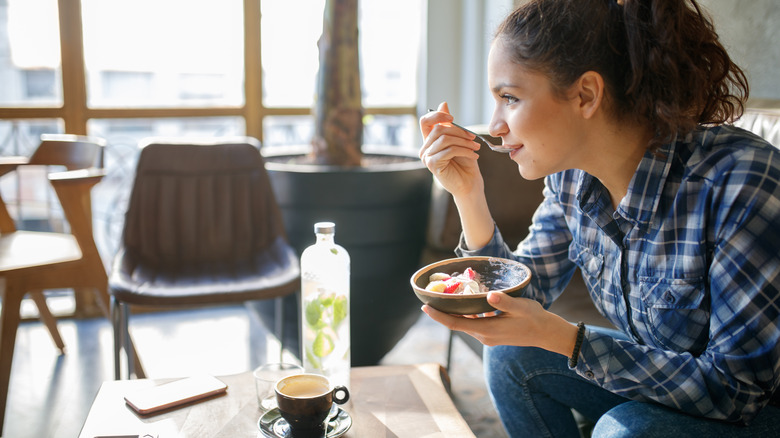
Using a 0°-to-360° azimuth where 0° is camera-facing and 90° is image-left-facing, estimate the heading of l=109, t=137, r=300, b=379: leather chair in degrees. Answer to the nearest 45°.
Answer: approximately 0°

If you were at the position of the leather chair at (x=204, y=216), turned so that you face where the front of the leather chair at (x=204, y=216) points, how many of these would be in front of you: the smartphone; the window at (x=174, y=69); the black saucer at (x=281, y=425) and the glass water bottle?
3

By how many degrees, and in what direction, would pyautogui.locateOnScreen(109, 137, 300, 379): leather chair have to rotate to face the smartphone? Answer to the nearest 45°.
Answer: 0° — it already faces it

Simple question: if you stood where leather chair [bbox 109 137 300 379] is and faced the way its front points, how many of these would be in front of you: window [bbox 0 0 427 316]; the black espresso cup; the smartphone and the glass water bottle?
3

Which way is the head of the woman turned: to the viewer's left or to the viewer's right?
to the viewer's left

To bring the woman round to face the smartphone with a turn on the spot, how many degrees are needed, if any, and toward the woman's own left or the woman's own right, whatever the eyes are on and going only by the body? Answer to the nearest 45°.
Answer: approximately 45° to the woman's own right

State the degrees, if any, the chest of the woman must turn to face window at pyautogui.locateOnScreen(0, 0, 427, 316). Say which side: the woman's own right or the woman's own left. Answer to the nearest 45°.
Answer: approximately 90° to the woman's own right

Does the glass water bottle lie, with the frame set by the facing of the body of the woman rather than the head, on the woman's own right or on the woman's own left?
on the woman's own right

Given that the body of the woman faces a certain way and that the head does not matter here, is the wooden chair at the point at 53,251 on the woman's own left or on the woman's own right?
on the woman's own right

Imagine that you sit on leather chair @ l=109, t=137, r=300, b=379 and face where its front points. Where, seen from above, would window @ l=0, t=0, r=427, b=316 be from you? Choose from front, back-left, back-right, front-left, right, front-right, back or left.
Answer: back
